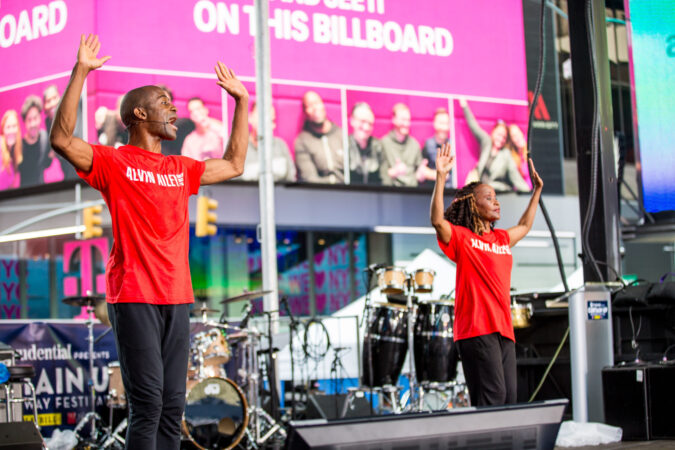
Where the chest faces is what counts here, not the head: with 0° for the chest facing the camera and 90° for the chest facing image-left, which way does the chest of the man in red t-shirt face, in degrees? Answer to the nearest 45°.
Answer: approximately 315°

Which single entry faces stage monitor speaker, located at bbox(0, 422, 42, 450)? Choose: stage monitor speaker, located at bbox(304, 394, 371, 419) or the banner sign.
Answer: the banner sign

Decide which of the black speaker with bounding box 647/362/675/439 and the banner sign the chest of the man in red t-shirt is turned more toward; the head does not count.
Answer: the black speaker

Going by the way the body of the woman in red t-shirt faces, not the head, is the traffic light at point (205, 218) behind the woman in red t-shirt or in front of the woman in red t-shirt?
behind

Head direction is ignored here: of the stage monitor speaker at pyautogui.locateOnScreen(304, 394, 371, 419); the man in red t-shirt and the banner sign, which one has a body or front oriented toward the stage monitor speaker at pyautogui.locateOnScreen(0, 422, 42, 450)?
the banner sign

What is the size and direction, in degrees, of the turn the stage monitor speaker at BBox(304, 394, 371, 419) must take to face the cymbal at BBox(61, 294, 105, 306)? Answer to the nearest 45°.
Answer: approximately 90° to its left

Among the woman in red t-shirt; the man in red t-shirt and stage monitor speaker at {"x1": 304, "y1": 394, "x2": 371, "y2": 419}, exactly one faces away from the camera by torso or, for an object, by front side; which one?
the stage monitor speaker

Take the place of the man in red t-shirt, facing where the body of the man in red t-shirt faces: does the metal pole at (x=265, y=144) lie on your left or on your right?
on your left
